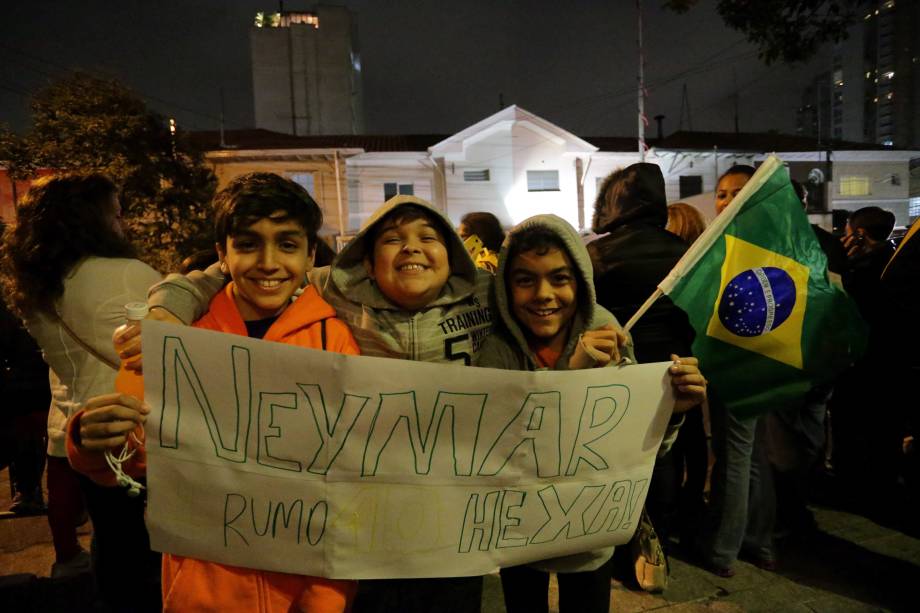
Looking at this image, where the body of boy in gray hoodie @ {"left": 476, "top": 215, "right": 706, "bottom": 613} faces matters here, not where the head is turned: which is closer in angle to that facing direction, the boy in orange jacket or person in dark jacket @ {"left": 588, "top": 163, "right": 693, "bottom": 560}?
the boy in orange jacket

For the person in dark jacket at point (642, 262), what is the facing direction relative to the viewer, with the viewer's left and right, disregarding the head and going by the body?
facing away from the viewer

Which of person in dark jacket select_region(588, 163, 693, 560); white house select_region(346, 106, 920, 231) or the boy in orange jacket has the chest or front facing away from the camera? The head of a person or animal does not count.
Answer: the person in dark jacket

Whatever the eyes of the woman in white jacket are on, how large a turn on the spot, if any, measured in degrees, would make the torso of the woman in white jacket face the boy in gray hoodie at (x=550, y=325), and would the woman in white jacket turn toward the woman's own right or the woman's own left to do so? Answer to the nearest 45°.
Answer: approximately 90° to the woman's own right

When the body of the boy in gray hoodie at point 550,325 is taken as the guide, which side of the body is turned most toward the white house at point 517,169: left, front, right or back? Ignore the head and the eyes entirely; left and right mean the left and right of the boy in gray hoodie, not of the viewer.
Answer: back

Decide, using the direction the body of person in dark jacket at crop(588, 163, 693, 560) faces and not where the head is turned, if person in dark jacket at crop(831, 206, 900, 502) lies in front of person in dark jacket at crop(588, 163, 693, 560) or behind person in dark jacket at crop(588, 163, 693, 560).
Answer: in front

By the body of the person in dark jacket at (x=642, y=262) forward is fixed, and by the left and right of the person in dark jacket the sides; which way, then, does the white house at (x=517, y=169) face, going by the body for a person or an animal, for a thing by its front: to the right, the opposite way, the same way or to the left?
the opposite way

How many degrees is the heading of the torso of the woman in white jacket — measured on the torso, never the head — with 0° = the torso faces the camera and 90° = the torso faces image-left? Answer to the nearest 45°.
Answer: approximately 225°

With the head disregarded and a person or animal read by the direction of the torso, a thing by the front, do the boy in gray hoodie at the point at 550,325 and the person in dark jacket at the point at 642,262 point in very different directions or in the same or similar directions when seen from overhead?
very different directions

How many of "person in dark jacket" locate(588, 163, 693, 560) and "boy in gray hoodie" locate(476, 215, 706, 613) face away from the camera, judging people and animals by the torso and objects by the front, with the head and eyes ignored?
1

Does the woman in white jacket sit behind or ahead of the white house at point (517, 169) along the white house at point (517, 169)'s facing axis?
ahead

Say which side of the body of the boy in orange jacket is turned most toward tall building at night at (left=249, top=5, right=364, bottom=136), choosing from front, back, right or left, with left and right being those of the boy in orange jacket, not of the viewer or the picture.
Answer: back

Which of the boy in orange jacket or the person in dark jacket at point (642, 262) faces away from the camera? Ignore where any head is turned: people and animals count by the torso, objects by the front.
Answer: the person in dark jacket

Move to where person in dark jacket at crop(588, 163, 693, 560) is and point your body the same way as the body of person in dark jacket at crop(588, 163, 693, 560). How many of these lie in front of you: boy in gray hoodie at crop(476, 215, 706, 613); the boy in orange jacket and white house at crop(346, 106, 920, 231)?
1
